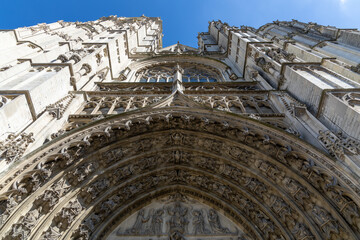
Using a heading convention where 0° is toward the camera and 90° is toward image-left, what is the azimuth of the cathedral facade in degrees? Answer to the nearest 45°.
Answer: approximately 0°
